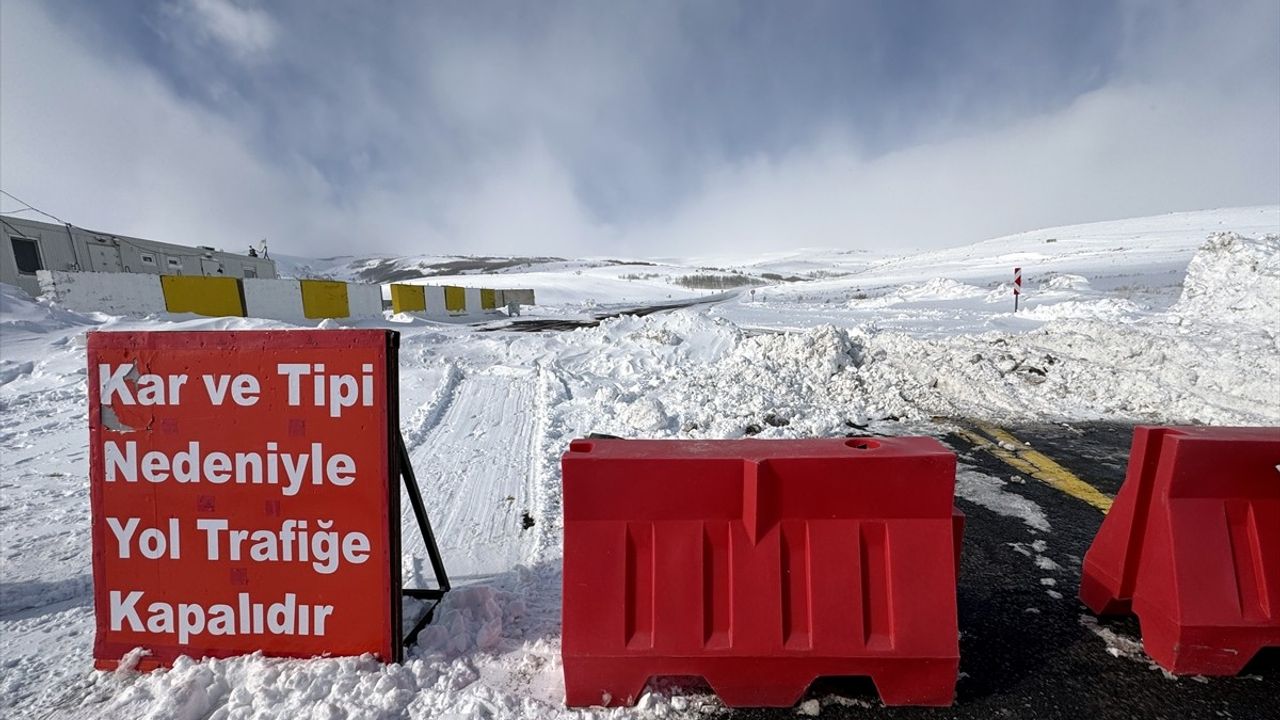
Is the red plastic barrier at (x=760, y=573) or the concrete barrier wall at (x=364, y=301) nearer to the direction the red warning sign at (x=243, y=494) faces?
the red plastic barrier

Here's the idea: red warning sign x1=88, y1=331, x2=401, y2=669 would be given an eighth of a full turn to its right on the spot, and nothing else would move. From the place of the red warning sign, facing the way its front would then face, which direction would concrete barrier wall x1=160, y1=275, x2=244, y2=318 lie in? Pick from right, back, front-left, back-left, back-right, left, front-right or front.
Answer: back-right

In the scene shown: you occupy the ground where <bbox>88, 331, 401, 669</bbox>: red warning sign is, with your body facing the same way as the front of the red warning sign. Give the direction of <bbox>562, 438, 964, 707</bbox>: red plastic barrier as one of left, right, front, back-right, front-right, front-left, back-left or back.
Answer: front-left

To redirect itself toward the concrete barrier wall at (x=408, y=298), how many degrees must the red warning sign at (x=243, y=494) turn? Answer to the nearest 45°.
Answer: approximately 180°

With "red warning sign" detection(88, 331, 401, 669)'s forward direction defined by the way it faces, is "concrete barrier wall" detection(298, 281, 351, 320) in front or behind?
behind

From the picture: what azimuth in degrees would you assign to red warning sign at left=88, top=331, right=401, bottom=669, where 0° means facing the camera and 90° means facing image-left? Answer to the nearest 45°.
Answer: approximately 0°

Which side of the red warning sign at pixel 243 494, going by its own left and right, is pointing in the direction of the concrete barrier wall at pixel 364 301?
back

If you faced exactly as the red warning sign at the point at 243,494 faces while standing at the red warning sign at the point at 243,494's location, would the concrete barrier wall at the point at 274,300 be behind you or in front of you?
behind

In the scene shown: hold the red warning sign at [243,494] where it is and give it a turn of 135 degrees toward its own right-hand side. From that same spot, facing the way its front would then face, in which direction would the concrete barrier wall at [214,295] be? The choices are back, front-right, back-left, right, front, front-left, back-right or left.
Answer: front-right

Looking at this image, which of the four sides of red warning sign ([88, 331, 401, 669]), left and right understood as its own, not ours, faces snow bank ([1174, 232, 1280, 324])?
left

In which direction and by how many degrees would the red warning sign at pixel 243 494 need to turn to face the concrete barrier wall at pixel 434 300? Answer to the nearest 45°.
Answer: approximately 180°
